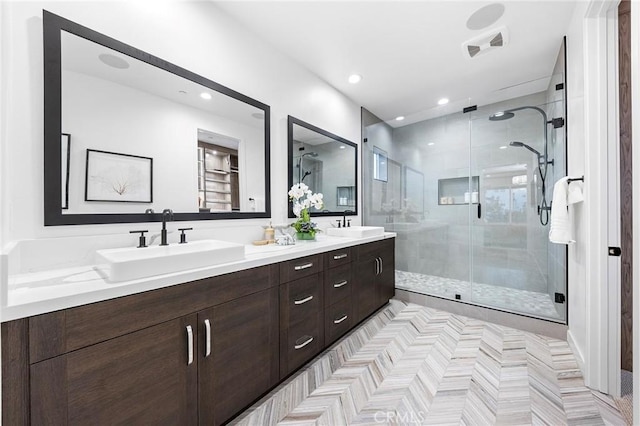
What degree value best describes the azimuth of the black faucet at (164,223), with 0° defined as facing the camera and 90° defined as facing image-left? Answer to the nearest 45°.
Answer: approximately 315°

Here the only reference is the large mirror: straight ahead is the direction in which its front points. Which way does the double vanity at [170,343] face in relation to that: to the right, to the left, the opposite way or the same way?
the same way

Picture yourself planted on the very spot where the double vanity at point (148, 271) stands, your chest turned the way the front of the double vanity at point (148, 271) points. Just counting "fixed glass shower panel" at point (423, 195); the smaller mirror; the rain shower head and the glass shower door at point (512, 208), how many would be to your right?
0

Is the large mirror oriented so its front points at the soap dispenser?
no

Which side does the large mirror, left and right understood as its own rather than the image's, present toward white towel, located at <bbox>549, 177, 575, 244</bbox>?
front

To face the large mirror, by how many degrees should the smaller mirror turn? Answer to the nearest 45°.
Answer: approximately 90° to its right

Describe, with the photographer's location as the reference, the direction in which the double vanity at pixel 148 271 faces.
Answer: facing the viewer and to the right of the viewer

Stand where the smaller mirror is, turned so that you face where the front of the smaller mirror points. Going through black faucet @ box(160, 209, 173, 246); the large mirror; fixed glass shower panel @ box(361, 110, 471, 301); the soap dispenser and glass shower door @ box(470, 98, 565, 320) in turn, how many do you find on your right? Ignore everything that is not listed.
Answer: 3

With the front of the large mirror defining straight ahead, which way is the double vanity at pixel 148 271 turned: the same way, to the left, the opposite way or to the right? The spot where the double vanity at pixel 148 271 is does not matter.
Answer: the same way

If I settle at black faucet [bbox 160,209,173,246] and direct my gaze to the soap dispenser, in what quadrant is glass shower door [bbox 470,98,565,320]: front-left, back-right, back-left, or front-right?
front-right

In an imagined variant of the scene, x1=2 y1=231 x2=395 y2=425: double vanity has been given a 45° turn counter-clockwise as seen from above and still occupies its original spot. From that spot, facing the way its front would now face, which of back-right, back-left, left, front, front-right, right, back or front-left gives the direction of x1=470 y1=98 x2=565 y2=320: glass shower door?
front

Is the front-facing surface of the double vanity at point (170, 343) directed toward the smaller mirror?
no

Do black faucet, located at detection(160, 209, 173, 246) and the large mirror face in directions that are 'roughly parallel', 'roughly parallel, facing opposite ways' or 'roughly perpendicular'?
roughly parallel

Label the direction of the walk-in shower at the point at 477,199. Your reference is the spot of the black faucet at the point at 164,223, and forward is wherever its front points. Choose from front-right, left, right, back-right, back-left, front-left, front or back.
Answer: front-left

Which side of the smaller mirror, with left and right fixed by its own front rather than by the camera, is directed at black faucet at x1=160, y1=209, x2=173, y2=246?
right

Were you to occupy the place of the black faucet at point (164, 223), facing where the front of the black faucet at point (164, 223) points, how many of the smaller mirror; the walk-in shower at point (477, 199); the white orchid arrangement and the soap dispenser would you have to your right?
0
